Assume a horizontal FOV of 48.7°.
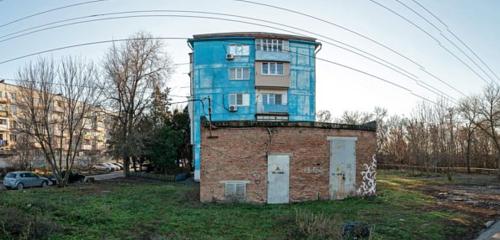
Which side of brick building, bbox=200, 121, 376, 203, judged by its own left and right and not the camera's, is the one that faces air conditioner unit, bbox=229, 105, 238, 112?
back

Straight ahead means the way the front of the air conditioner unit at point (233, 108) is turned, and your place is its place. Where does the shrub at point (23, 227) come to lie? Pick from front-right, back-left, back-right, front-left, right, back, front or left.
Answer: front

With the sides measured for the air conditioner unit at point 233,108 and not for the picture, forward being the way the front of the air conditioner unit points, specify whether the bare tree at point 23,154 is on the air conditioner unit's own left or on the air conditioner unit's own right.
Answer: on the air conditioner unit's own right

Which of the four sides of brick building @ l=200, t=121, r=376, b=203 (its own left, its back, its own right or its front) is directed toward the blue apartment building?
back

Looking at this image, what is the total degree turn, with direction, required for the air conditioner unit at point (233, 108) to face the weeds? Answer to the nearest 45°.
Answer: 0° — it already faces it

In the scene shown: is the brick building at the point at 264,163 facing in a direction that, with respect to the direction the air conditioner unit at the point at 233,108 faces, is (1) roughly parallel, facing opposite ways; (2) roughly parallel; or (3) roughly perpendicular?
roughly parallel

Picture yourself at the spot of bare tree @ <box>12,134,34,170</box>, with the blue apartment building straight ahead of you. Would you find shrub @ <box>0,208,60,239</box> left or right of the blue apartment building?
right

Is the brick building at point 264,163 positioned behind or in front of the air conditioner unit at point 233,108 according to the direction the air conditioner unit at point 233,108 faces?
in front

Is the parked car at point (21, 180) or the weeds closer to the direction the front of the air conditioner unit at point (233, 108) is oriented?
the weeds

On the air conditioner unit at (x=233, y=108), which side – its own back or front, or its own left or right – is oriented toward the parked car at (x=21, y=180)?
right

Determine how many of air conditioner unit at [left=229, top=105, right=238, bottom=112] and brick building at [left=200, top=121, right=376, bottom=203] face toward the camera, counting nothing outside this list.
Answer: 2

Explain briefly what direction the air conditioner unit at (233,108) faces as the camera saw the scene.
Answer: facing the viewer

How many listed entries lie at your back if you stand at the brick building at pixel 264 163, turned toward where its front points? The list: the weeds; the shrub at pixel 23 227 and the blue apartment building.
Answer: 1
